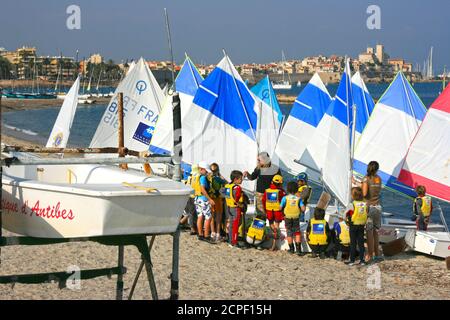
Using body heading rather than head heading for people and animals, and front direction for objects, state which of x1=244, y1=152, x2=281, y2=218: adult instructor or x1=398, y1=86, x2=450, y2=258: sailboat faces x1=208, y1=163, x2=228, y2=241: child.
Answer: the adult instructor

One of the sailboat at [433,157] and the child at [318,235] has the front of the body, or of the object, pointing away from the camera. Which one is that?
the child

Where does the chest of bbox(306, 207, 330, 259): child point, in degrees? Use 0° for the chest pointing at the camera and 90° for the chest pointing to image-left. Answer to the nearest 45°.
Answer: approximately 180°

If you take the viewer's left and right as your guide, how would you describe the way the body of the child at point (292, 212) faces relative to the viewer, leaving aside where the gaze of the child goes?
facing away from the viewer

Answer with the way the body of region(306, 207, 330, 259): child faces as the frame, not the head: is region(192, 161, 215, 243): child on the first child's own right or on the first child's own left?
on the first child's own left
